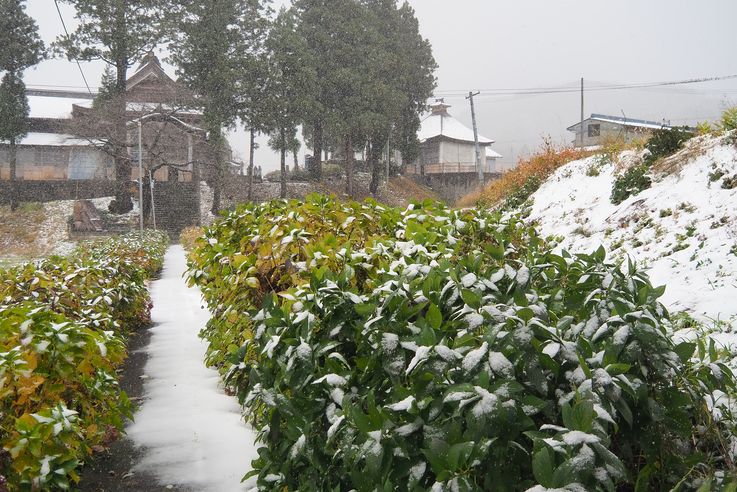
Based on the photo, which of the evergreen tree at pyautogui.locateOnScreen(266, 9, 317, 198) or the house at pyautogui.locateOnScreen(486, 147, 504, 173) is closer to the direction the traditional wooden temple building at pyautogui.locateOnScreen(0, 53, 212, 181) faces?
the evergreen tree

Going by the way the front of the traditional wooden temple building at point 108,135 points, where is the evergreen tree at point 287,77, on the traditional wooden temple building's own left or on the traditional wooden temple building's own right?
on the traditional wooden temple building's own left

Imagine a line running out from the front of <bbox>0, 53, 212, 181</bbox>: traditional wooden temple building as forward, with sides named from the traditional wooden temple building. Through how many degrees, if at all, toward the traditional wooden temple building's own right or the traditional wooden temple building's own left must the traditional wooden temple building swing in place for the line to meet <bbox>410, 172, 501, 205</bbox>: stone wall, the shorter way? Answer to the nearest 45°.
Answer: approximately 90° to the traditional wooden temple building's own left

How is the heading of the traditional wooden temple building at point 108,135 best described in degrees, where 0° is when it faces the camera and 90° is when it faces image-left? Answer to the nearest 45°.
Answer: approximately 0°

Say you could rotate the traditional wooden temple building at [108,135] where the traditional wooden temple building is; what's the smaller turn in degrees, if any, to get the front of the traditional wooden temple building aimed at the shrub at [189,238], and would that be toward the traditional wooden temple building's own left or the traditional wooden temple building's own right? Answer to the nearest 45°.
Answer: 0° — it already faces it

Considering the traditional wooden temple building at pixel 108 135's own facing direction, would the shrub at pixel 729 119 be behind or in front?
in front

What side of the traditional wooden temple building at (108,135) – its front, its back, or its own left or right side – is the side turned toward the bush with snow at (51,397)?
front
